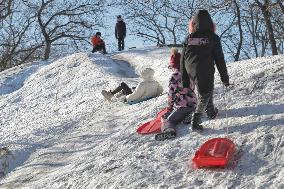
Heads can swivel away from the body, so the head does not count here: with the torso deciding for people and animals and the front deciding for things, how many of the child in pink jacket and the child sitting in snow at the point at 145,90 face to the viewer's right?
0

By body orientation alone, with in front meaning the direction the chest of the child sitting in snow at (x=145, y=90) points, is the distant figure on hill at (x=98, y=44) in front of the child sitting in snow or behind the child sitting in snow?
in front

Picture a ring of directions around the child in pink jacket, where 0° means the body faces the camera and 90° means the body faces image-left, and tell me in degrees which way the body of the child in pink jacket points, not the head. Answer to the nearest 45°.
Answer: approximately 90°

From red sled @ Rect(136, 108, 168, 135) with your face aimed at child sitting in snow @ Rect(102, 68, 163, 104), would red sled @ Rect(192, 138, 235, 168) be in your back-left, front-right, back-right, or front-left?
back-right

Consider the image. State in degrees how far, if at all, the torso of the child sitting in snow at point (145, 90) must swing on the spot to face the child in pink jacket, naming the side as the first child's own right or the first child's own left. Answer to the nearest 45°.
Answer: approximately 135° to the first child's own left

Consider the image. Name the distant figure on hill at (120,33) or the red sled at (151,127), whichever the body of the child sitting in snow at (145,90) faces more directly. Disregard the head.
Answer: the distant figure on hill

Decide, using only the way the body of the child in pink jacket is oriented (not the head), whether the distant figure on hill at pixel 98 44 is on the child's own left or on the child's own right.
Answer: on the child's own right

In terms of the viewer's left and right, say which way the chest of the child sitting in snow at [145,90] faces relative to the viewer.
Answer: facing away from the viewer and to the left of the viewer

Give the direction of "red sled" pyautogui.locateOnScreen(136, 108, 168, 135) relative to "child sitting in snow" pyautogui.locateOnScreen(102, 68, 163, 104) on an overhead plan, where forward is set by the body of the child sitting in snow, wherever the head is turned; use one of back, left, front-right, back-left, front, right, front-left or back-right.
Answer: back-left

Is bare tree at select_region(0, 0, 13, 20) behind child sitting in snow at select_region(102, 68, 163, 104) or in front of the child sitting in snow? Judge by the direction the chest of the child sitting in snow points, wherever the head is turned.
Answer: in front
